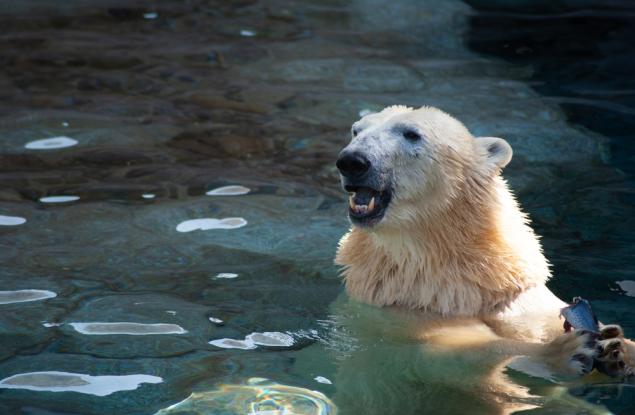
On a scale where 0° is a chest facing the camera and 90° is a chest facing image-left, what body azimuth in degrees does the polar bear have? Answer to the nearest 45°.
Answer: approximately 45°
